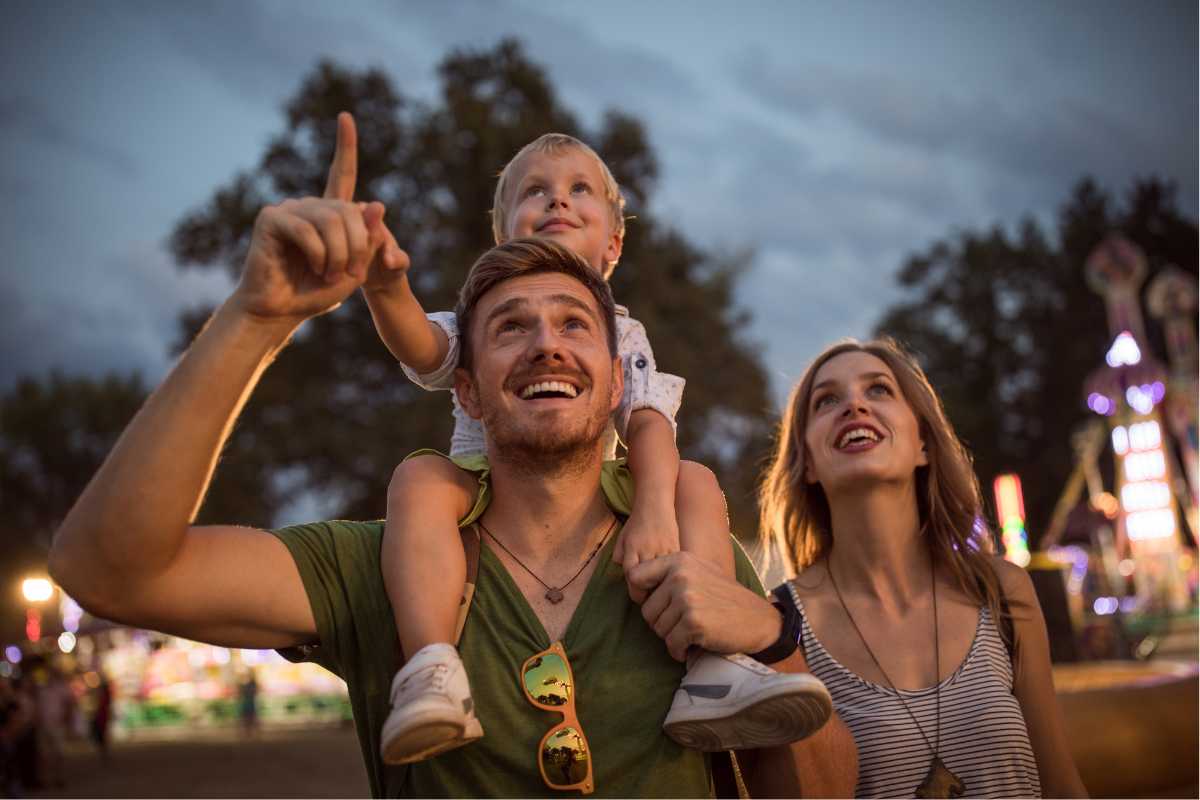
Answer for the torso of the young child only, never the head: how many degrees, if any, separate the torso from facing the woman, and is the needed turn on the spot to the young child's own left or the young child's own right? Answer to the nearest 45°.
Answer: approximately 135° to the young child's own left

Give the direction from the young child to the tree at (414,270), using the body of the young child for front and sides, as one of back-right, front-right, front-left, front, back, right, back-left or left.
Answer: back

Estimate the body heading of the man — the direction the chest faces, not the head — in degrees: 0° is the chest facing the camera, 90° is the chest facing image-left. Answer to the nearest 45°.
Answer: approximately 0°

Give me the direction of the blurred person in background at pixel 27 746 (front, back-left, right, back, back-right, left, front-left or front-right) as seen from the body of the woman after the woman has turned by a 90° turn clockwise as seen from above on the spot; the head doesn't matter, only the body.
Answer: front-right

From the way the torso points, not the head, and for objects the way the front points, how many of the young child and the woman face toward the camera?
2

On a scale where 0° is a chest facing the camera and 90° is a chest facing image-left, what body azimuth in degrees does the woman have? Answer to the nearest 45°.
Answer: approximately 0°

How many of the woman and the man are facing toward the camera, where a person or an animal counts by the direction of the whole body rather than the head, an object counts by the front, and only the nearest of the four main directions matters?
2
